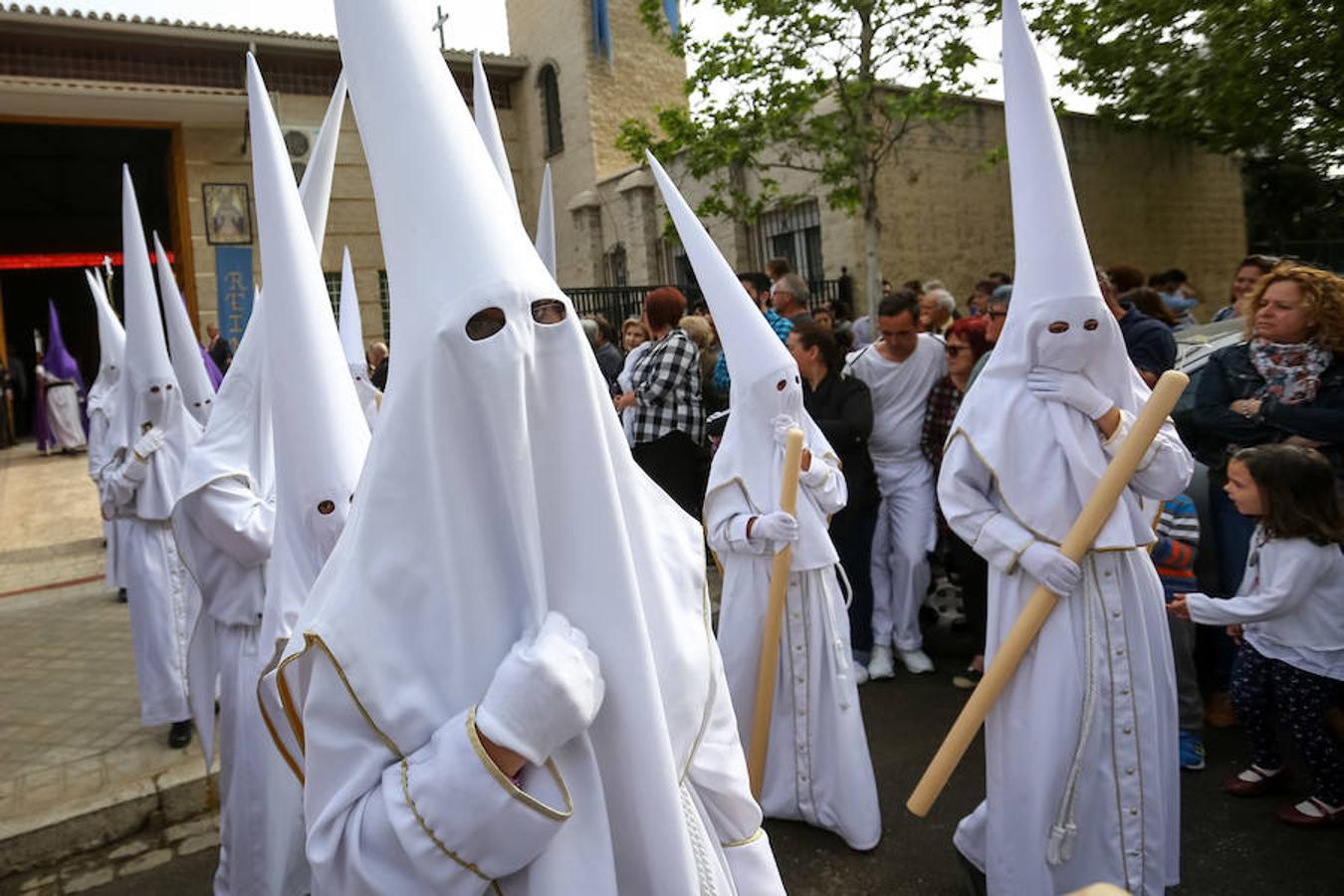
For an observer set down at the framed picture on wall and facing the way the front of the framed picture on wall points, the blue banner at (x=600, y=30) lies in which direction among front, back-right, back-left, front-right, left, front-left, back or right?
left

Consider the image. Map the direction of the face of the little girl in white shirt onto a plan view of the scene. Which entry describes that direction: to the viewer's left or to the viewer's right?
to the viewer's left

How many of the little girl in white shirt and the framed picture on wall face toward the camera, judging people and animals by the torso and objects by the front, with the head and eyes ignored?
1

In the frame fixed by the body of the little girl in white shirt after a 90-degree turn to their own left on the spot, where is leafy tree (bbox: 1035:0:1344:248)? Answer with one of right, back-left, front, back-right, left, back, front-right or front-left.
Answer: back

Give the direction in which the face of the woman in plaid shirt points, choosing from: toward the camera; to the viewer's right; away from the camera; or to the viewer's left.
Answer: away from the camera

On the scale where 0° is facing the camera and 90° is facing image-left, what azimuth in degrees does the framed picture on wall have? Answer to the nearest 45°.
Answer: approximately 0°

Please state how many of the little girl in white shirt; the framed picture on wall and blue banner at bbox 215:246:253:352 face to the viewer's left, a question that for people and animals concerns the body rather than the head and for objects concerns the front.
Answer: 1
